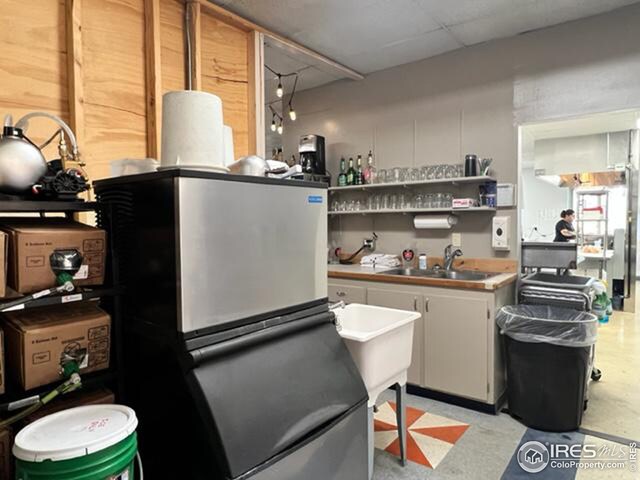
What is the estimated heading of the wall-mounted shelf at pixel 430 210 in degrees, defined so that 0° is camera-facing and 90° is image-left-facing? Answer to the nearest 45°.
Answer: approximately 0°

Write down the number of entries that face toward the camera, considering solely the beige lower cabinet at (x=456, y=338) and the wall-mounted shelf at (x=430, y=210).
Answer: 2

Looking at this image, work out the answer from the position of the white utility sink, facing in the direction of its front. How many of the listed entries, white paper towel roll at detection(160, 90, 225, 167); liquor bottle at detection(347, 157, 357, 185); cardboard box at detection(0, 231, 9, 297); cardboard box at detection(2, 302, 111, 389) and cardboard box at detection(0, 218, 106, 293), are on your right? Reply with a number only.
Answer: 4

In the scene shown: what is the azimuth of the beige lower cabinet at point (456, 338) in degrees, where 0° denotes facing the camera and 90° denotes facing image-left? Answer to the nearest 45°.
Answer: approximately 0°

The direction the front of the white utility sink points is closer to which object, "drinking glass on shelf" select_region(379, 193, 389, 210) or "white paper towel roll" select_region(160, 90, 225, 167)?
the white paper towel roll

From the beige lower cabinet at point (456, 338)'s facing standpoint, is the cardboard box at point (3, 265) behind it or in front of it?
in front

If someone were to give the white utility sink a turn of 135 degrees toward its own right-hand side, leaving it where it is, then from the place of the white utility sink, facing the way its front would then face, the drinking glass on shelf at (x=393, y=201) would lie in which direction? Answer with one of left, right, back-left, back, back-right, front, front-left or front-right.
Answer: right

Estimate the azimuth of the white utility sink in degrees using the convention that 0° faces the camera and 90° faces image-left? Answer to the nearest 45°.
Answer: approximately 315°

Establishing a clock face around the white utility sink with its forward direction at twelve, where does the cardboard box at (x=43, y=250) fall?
The cardboard box is roughly at 3 o'clock from the white utility sink.

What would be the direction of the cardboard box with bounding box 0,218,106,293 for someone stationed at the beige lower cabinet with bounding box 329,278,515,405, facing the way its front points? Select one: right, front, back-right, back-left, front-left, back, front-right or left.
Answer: front-right
